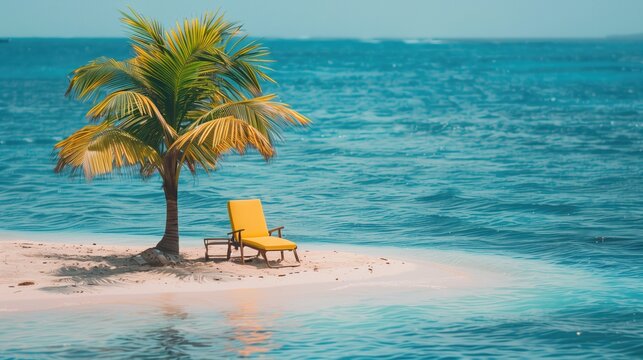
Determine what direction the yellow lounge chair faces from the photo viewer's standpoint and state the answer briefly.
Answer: facing the viewer and to the right of the viewer
